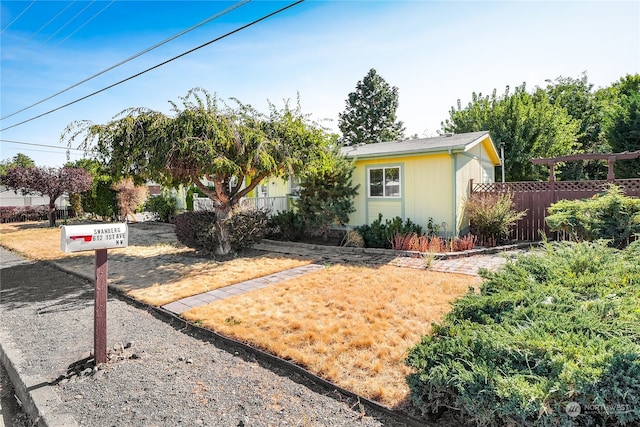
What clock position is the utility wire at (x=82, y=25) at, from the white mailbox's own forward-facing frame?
The utility wire is roughly at 3 o'clock from the white mailbox.

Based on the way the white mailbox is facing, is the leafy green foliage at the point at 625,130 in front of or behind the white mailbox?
behind

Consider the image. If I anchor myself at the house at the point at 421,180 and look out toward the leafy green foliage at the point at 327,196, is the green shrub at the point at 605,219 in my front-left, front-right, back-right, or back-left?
back-left

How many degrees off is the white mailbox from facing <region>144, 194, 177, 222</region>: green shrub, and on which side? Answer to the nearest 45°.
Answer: approximately 90° to its right

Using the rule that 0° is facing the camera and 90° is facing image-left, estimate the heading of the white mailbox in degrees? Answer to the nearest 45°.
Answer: approximately 90°

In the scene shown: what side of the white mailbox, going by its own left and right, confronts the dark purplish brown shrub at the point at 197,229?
right

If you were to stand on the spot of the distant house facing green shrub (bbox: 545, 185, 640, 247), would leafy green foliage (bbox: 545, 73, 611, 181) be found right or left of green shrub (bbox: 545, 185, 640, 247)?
left

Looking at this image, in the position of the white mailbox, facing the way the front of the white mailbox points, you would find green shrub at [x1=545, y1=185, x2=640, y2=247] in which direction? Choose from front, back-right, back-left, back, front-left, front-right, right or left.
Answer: back

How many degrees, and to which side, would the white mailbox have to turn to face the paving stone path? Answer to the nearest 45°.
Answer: approximately 135° to its right

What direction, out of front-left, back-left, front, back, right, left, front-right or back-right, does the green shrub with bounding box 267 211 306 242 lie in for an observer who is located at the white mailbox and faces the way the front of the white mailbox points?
back-right

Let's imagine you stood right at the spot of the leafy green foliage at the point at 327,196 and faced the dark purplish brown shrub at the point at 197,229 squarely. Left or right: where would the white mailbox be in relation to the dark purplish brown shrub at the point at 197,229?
left

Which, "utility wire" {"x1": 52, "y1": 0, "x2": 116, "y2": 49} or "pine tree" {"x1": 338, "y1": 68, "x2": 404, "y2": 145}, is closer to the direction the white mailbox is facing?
the utility wire
